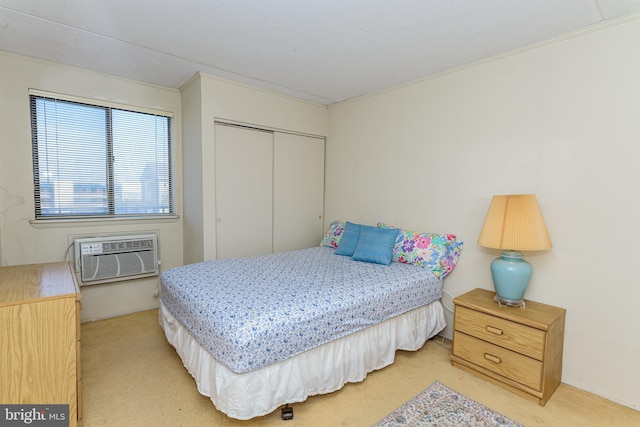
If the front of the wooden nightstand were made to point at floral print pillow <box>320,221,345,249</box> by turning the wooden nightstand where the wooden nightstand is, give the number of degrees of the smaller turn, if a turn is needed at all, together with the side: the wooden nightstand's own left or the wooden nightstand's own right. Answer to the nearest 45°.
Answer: approximately 45° to the wooden nightstand's own right

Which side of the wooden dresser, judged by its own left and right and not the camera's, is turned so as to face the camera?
right

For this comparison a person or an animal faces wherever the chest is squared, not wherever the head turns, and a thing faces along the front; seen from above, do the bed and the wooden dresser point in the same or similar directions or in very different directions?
very different directions

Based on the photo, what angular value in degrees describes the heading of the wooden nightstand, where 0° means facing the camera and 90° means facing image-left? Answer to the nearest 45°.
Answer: approximately 45°
